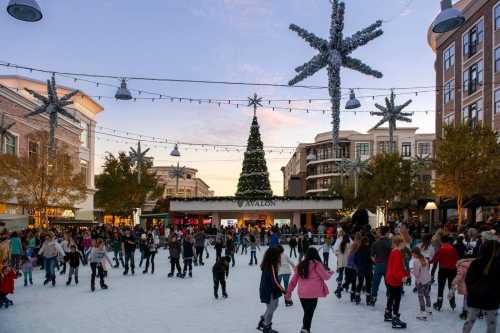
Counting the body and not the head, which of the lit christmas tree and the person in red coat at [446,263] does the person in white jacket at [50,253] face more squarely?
the person in red coat

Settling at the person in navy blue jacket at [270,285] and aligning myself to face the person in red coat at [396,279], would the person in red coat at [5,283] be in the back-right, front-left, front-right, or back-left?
back-left

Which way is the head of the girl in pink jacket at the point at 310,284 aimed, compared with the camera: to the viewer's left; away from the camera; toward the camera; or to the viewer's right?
away from the camera

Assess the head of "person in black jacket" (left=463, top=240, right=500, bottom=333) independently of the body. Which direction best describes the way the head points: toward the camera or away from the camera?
away from the camera
